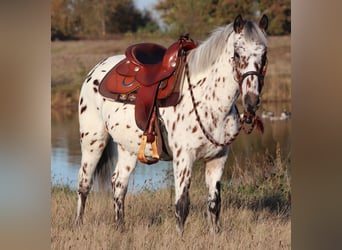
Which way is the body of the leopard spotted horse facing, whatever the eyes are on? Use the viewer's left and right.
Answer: facing the viewer and to the right of the viewer
